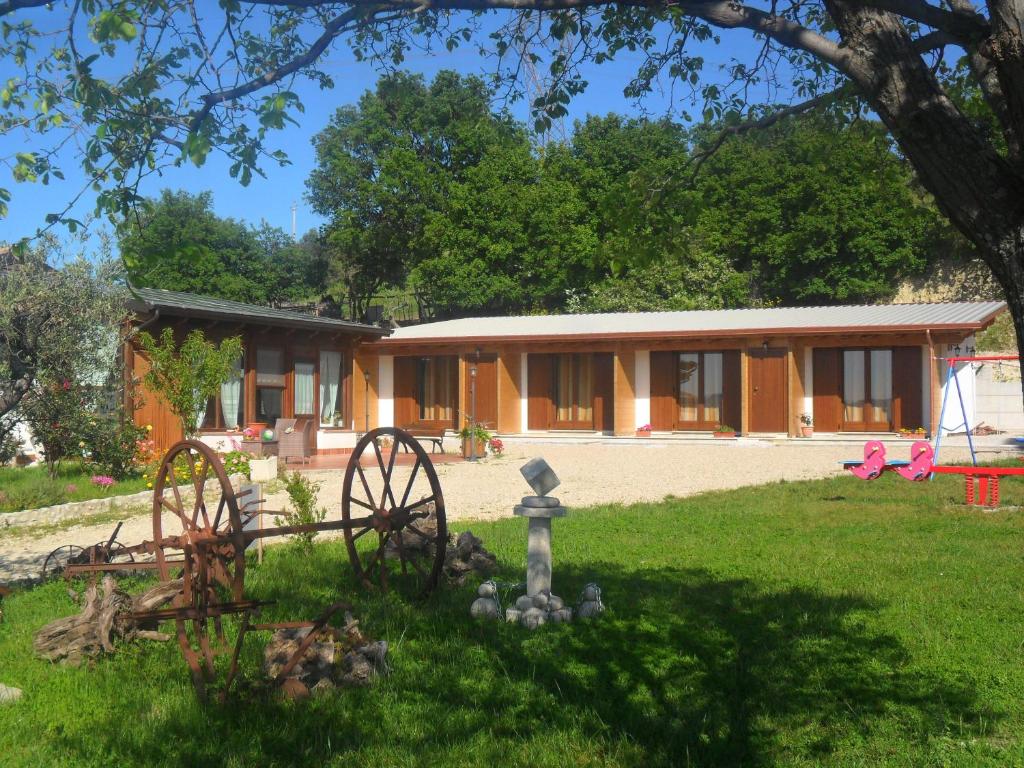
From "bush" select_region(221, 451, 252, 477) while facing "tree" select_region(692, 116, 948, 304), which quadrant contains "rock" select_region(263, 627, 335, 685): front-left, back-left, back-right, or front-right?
back-right

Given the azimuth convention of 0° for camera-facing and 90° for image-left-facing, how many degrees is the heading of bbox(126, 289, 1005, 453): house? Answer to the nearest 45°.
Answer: approximately 0°

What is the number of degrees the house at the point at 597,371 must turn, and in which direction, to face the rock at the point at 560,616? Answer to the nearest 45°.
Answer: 0° — it already faces it

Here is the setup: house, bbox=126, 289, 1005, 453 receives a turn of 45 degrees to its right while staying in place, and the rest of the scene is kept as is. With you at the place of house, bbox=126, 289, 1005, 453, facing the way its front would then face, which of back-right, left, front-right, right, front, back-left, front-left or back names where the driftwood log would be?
front-left

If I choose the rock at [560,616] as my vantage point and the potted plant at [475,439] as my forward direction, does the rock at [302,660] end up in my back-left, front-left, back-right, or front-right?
back-left

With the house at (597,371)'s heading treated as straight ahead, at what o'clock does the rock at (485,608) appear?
The rock is roughly at 12 o'clock from the house.

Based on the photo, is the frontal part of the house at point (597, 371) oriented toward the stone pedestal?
yes
